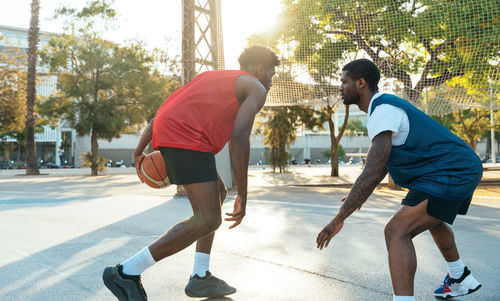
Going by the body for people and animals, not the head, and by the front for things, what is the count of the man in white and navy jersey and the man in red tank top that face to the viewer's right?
1

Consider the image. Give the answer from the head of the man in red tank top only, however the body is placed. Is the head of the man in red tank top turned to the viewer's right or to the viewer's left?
to the viewer's right

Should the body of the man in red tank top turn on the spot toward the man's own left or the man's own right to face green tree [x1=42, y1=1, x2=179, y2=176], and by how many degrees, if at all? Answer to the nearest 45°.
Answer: approximately 90° to the man's own left

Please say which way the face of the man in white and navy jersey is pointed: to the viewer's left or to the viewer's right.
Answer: to the viewer's left

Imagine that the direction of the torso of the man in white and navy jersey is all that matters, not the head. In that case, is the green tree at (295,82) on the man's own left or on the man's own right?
on the man's own right

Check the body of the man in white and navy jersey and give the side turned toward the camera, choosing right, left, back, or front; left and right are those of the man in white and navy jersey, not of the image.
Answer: left

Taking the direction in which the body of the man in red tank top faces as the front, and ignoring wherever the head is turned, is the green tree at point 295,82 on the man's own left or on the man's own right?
on the man's own left

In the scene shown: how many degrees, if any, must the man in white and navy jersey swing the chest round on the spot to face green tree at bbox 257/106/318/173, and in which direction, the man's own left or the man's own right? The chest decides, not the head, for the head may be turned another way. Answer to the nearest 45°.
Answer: approximately 90° to the man's own right

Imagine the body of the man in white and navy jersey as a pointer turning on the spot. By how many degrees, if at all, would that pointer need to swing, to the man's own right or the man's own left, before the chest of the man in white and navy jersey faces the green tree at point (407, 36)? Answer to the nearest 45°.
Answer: approximately 90° to the man's own right

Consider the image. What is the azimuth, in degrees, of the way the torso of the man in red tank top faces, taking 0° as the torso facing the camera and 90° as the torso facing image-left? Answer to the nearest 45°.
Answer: approximately 270°
